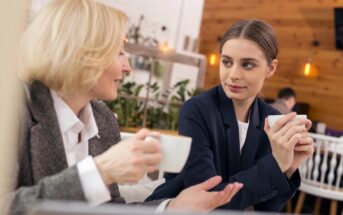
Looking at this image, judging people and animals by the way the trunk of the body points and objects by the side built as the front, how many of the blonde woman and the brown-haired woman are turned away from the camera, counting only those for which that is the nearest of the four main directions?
0

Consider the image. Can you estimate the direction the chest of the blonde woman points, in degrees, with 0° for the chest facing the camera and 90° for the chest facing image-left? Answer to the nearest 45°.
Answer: approximately 315°

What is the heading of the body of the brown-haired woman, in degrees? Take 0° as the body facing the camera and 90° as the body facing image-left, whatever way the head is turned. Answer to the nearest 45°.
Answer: approximately 315°

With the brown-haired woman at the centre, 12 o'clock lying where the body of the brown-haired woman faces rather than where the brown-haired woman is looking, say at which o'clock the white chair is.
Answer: The white chair is roughly at 8 o'clock from the brown-haired woman.

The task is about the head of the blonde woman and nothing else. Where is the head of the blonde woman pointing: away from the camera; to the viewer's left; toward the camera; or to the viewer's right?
to the viewer's right
